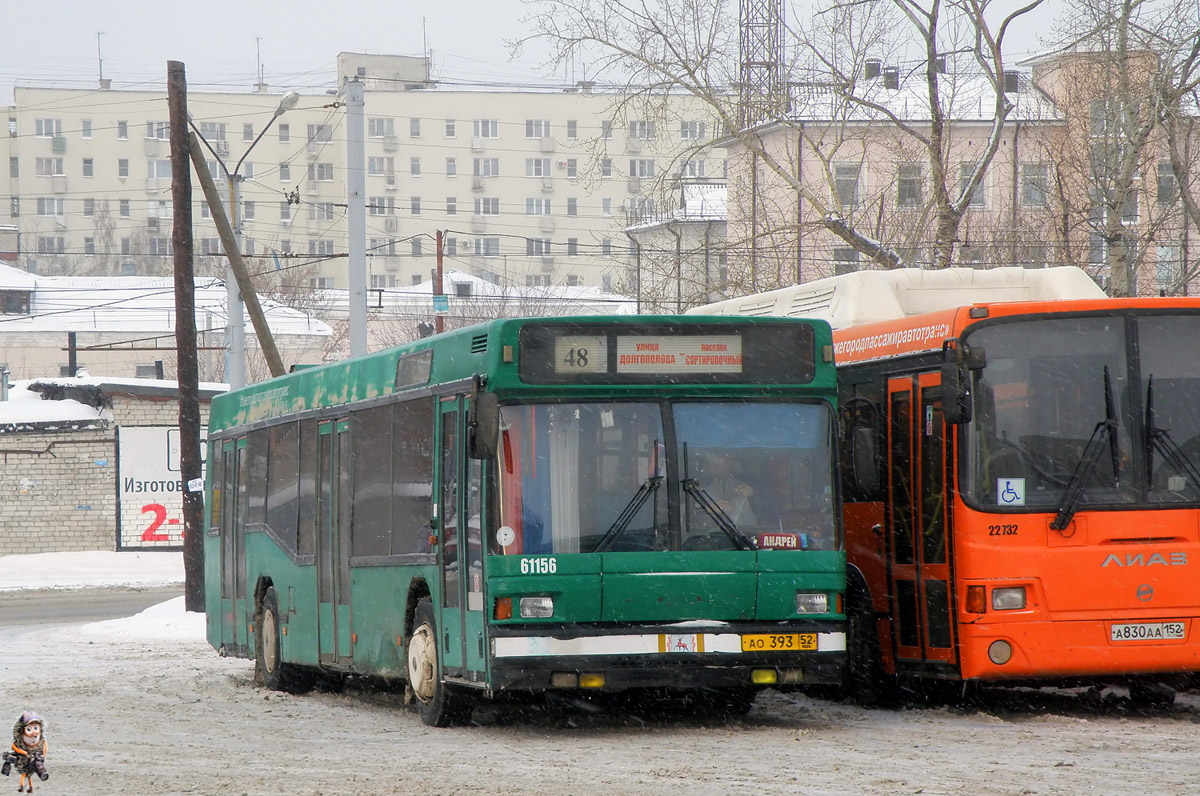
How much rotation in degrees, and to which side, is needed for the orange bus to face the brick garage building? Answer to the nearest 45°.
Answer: approximately 135° to its right

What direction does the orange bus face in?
toward the camera

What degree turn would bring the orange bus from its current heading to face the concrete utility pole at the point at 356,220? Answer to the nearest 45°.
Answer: approximately 135° to its right

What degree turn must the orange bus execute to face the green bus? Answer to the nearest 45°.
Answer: approximately 90° to its right

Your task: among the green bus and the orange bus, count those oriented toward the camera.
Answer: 2

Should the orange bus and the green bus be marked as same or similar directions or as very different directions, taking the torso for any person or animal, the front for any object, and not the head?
same or similar directions

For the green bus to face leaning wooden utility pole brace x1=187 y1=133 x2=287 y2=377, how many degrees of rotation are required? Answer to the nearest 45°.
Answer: approximately 180°

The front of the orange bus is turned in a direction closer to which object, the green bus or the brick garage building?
the green bus

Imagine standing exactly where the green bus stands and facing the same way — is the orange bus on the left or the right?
on its left

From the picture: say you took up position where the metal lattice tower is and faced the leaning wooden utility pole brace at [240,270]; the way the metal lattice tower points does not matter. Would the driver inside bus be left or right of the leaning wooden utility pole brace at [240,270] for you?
left

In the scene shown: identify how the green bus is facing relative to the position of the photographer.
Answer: facing the viewer

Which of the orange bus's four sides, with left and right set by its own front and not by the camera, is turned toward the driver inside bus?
right
